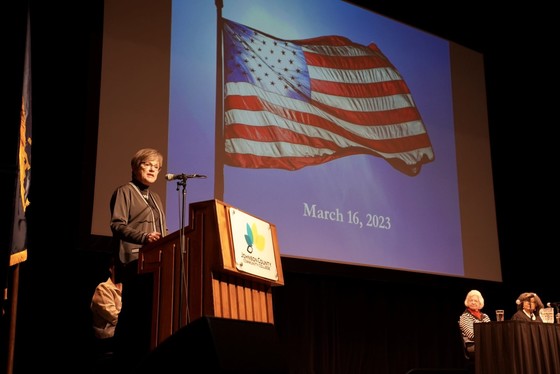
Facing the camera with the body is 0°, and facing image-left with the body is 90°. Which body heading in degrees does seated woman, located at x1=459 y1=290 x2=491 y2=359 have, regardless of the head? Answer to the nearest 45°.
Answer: approximately 315°

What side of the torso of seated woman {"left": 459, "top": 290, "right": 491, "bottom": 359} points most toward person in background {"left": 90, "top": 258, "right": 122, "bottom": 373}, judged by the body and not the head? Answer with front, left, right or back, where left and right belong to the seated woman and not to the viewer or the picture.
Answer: right

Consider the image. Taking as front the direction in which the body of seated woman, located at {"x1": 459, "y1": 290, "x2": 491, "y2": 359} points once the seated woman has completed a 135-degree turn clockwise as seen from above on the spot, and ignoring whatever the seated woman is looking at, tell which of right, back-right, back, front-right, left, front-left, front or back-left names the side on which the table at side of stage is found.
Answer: left

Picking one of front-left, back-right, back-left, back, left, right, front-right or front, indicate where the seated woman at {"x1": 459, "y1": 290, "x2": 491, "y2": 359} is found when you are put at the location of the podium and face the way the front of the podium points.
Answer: left

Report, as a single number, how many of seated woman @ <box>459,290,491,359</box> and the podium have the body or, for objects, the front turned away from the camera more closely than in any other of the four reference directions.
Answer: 0

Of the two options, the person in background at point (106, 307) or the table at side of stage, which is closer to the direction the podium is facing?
the table at side of stage

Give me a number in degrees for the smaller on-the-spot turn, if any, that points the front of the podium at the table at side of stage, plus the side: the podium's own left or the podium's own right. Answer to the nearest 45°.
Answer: approximately 90° to the podium's own left
